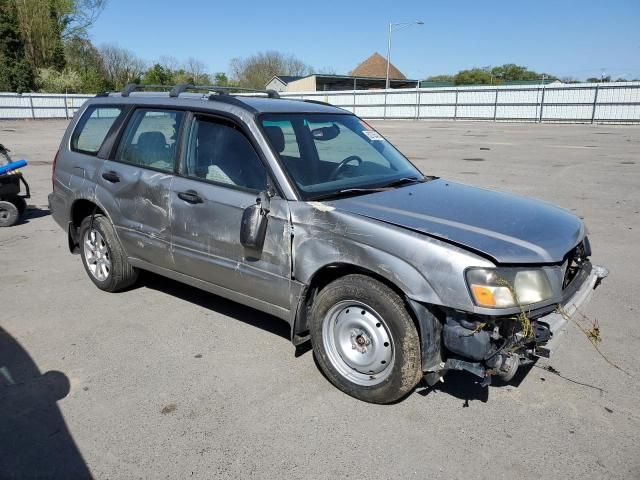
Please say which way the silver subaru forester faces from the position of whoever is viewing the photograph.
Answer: facing the viewer and to the right of the viewer

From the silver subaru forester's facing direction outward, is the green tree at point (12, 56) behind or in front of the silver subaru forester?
behind

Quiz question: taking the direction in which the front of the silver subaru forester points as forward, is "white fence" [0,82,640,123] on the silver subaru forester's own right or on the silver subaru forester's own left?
on the silver subaru forester's own left

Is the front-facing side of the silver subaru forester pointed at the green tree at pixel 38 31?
no

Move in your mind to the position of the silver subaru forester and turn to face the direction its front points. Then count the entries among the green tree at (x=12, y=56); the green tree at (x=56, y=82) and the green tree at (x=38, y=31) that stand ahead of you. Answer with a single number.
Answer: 0

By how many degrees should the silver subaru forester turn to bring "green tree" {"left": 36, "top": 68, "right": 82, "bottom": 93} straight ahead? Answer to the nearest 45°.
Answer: approximately 180°

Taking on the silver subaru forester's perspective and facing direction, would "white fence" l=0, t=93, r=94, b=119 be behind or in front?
behind
